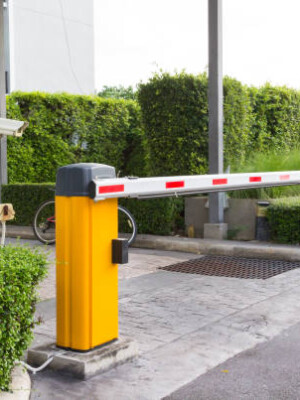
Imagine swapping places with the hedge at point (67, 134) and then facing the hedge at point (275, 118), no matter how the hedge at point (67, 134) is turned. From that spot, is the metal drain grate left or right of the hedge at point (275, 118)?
right
